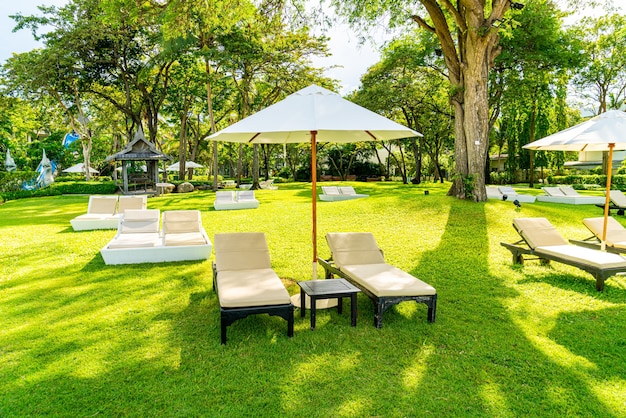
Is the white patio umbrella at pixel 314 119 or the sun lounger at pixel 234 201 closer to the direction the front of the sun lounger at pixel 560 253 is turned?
the white patio umbrella

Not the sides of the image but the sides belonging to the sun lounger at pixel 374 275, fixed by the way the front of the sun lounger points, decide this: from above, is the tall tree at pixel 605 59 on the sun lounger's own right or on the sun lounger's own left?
on the sun lounger's own left

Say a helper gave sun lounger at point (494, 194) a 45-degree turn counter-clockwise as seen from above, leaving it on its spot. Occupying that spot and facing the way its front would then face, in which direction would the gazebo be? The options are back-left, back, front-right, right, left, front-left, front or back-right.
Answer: back

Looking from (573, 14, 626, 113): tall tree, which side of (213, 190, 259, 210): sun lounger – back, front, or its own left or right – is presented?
left

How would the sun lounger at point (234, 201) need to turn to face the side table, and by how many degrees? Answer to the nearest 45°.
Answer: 0° — it already faces it

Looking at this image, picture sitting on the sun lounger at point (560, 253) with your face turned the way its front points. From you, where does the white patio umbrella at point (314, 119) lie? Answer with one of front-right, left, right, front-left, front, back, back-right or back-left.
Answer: right

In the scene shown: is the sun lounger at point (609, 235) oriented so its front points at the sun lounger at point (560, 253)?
no

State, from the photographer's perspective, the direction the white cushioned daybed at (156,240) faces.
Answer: facing the viewer

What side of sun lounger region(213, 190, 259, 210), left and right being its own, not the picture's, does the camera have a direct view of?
front

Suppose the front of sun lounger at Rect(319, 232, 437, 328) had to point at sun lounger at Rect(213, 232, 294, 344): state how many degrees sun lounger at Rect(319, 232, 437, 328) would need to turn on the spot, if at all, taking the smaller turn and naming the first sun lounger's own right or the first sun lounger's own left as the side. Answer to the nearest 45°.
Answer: approximately 90° to the first sun lounger's own right

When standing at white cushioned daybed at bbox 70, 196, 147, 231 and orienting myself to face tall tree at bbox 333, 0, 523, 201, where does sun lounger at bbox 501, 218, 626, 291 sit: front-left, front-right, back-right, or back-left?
front-right

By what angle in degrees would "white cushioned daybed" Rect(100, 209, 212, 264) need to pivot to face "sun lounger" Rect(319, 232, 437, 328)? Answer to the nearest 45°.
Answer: approximately 45° to its left

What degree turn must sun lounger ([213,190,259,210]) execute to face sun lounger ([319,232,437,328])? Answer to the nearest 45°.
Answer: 0° — it already faces it

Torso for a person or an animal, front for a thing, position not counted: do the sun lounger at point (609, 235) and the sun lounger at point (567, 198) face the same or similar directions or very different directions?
same or similar directions

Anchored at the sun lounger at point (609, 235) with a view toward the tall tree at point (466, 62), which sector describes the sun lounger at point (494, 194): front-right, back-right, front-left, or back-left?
front-right

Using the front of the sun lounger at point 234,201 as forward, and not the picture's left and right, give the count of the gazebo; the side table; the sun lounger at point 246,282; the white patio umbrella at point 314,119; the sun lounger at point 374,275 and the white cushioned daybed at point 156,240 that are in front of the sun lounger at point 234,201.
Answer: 5
